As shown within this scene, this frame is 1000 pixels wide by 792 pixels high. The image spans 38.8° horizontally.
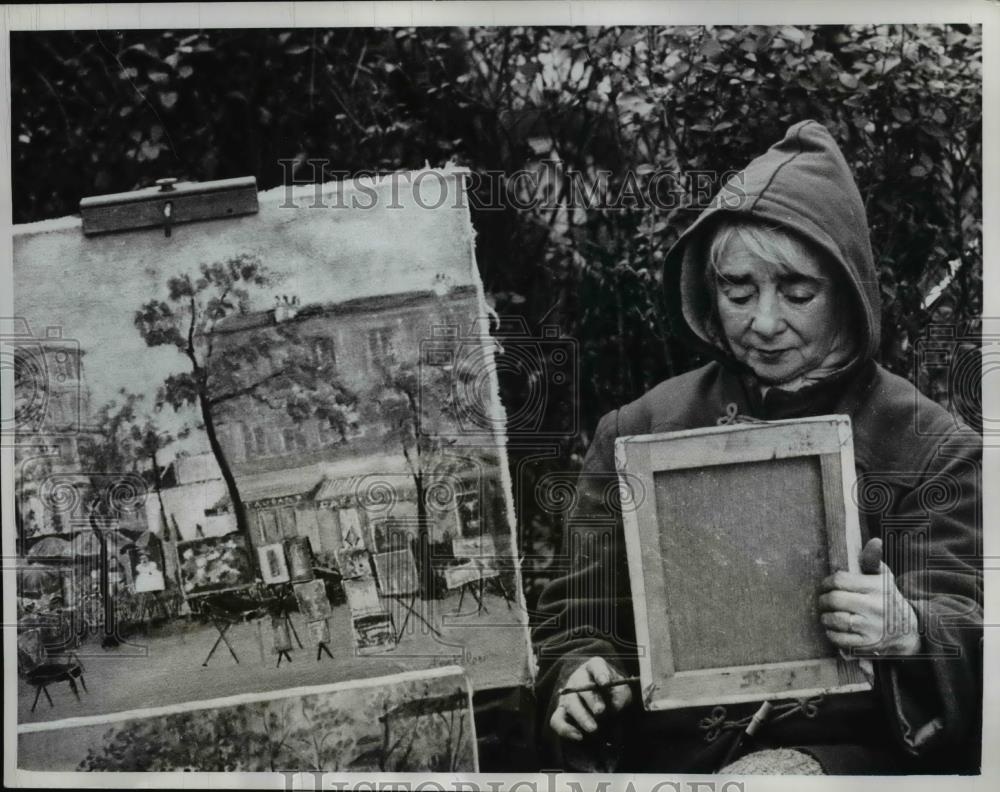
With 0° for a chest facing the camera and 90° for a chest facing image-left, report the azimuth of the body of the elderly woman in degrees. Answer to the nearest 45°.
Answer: approximately 0°
